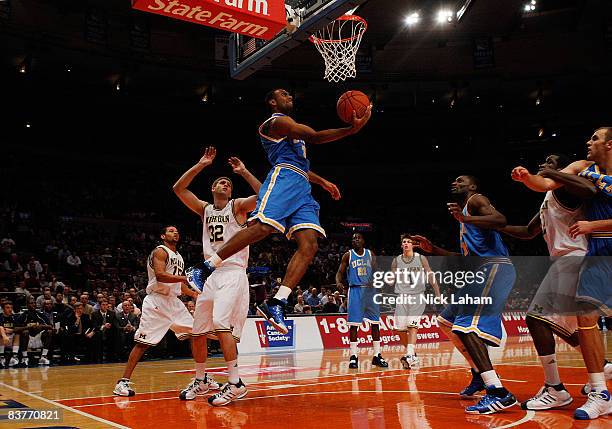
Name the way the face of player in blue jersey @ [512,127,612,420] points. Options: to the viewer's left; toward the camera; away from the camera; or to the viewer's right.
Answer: to the viewer's left

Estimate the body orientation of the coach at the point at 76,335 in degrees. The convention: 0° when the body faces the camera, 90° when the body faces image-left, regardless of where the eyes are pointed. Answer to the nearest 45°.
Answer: approximately 315°

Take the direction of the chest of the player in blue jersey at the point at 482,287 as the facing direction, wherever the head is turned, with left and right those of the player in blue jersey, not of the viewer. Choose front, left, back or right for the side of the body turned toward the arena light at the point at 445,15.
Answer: right

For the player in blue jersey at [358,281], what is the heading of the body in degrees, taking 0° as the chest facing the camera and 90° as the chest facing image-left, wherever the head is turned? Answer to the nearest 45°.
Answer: approximately 0°

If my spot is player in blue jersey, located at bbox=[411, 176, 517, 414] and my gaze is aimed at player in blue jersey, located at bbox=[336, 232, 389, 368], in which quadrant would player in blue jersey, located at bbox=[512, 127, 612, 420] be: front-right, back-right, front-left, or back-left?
back-right

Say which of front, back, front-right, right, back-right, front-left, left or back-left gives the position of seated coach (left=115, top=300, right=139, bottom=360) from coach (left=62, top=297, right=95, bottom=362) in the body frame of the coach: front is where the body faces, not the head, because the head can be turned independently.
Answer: front-left

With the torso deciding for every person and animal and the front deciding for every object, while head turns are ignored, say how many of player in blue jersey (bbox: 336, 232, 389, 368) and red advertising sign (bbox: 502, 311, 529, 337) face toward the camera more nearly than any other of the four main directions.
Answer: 2

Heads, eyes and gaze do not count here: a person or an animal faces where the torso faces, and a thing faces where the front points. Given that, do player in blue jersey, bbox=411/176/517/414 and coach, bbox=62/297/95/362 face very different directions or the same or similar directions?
very different directions

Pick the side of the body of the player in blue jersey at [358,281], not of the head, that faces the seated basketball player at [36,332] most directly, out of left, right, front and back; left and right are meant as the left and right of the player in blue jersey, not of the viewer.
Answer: right

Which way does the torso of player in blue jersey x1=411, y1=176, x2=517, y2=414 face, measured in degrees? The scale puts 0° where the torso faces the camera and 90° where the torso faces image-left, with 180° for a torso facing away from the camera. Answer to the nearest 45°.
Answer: approximately 90°

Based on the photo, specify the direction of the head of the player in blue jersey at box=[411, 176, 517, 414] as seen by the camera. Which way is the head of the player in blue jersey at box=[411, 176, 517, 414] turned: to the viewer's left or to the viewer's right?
to the viewer's left

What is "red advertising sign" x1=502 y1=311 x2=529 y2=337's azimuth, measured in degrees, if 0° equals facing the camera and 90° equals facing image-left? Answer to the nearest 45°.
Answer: approximately 0°
